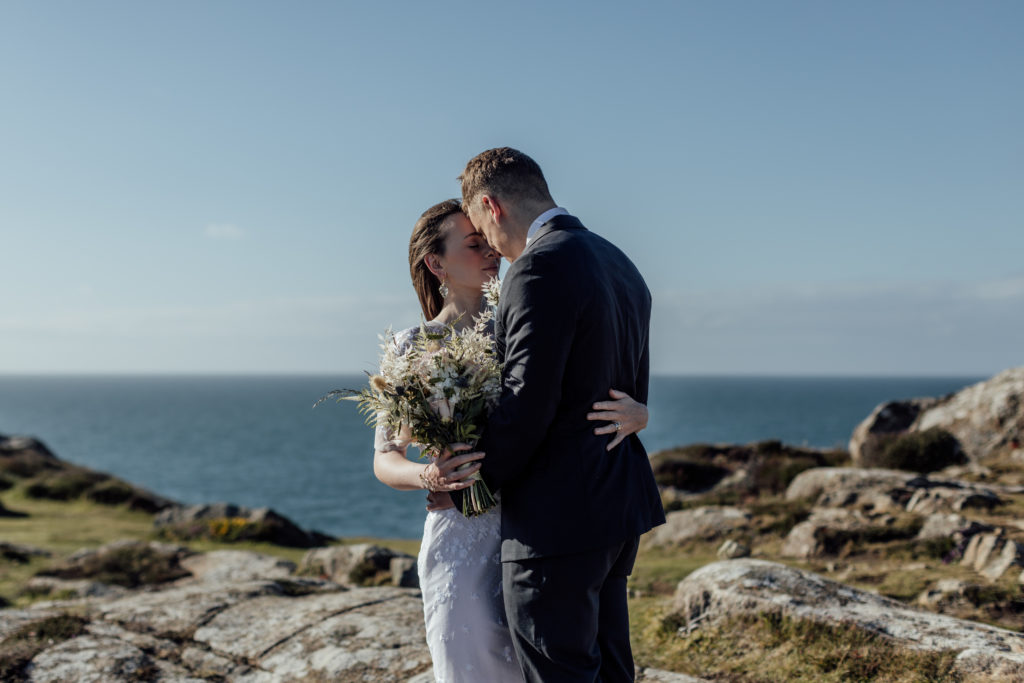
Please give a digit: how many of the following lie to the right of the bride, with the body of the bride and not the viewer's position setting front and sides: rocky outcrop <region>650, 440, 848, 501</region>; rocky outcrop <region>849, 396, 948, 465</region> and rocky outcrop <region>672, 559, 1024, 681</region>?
0

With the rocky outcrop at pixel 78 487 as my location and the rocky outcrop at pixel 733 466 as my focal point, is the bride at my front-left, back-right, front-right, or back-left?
front-right

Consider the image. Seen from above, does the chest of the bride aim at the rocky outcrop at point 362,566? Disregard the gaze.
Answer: no

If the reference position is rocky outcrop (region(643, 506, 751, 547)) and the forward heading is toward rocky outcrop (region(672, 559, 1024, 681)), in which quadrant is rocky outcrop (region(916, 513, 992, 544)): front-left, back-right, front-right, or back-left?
front-left

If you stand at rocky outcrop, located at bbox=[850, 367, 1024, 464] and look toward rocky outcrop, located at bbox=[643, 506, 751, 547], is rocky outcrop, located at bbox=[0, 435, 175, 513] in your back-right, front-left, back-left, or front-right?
front-right

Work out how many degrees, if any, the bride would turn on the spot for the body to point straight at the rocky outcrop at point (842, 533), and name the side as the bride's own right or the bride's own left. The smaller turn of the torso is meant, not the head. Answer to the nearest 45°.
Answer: approximately 90° to the bride's own left

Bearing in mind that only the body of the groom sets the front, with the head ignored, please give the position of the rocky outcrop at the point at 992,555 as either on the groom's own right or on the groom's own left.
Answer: on the groom's own right

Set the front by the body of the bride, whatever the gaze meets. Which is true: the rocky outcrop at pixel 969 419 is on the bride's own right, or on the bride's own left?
on the bride's own left

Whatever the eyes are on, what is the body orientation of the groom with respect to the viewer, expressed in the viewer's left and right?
facing away from the viewer and to the left of the viewer

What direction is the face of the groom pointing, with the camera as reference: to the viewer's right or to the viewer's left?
to the viewer's left

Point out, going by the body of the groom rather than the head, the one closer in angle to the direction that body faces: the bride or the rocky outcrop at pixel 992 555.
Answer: the bride

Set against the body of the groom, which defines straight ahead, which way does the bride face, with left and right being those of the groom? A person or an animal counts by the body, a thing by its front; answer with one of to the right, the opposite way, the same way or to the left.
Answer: the opposite way

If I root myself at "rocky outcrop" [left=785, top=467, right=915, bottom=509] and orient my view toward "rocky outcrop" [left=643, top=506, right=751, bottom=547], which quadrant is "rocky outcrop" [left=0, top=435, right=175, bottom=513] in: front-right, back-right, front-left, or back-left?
front-right

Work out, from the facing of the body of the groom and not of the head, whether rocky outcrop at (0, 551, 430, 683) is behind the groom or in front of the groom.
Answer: in front
